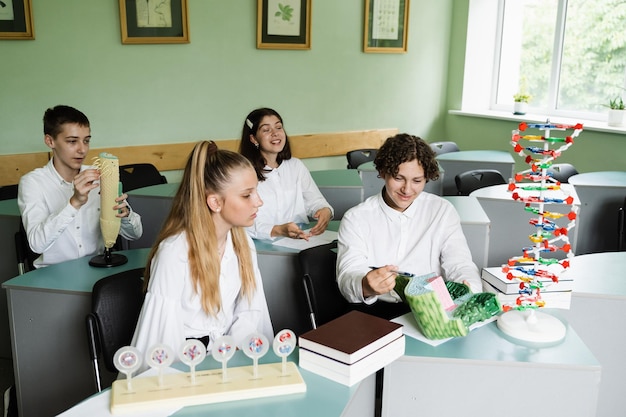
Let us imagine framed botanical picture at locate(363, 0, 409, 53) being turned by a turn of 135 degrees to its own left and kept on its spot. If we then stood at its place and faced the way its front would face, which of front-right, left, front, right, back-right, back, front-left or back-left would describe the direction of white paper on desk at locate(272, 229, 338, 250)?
back-right

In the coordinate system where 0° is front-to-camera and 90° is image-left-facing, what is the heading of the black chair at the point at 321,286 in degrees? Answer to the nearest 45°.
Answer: approximately 315°

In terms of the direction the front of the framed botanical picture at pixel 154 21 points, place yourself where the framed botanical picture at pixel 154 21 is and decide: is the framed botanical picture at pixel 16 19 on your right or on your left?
on your right

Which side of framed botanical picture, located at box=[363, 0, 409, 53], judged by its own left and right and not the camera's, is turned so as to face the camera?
front

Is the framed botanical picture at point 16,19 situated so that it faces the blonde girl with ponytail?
yes

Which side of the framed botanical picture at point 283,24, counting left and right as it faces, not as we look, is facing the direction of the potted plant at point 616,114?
left

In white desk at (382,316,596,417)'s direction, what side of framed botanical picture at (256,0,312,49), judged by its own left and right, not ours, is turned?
front

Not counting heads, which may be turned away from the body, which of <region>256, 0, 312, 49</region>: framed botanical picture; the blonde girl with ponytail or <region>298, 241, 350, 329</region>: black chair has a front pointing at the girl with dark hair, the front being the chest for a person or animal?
the framed botanical picture

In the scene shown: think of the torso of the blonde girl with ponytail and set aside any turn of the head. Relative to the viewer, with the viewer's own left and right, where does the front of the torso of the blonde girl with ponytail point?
facing the viewer and to the right of the viewer

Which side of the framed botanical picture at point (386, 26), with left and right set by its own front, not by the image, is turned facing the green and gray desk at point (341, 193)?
front

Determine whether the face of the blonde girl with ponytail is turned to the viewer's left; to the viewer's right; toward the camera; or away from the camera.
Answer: to the viewer's right

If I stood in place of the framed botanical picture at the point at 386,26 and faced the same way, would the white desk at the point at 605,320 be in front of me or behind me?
in front

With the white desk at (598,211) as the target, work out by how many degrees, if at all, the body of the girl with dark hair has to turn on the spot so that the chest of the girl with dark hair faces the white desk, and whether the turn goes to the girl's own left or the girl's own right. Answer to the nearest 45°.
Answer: approximately 45° to the girl's own left

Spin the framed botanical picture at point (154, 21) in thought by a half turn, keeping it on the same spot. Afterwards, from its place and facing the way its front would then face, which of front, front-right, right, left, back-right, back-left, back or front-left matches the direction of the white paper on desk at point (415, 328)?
back
